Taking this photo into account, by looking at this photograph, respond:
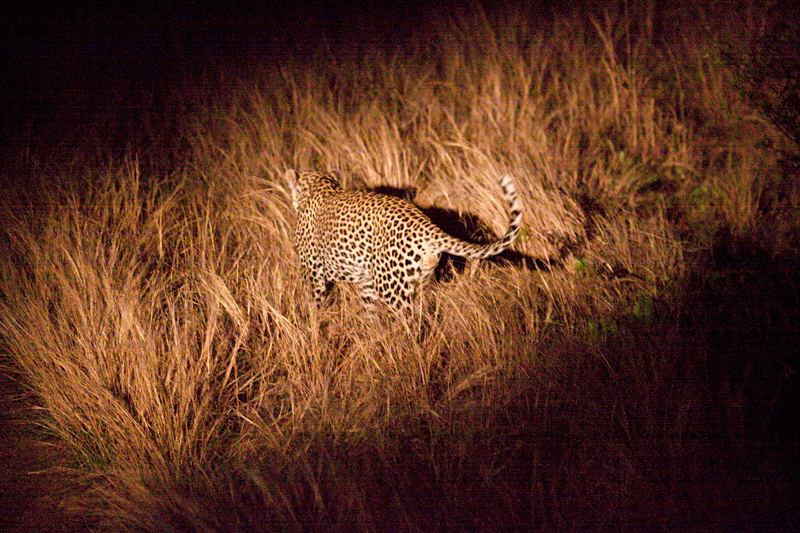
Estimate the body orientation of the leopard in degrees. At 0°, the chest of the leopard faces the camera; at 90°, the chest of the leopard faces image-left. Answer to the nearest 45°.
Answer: approximately 135°
